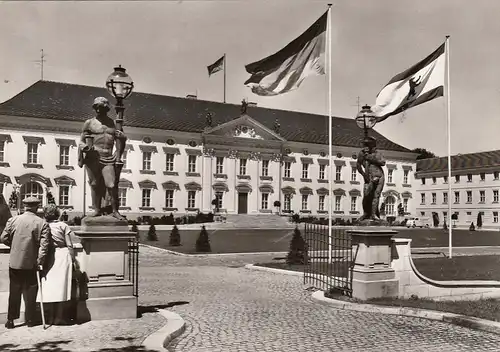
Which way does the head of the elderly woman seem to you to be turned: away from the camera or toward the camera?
away from the camera

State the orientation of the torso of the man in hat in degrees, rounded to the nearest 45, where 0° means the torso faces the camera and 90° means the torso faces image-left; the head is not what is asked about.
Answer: approximately 180°

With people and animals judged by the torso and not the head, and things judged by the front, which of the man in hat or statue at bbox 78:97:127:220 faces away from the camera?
the man in hat

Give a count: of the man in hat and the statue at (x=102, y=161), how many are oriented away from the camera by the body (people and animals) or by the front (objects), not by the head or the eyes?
1

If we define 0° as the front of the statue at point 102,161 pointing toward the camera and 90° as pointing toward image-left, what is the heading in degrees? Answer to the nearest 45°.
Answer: approximately 0°

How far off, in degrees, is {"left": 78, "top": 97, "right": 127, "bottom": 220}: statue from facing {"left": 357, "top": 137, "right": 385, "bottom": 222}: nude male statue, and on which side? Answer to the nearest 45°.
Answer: approximately 90° to its left

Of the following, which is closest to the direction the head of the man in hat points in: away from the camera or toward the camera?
away from the camera

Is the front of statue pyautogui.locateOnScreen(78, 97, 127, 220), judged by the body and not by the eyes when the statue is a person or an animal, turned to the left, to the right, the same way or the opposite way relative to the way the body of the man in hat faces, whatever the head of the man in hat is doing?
the opposite way

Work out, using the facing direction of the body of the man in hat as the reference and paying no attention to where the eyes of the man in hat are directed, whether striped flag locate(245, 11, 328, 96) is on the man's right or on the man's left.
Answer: on the man's right
